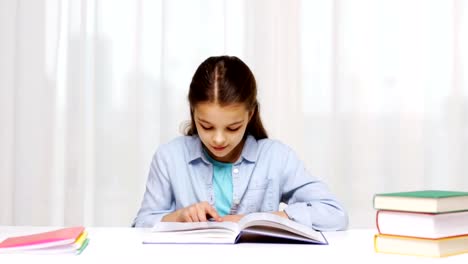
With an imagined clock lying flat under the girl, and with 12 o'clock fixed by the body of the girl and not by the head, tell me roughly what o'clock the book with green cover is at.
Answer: The book with green cover is roughly at 11 o'clock from the girl.

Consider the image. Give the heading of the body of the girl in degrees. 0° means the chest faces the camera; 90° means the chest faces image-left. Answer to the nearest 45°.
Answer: approximately 0°

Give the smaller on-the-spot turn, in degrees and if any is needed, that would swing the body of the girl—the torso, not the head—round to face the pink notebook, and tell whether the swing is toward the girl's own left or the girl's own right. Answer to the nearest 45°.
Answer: approximately 45° to the girl's own right

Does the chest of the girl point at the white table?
yes
